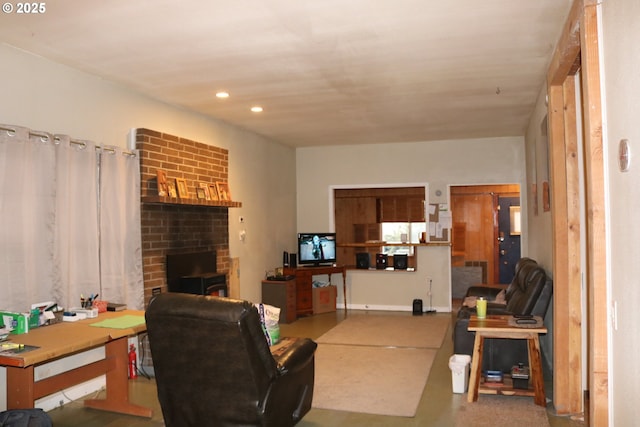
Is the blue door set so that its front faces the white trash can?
yes

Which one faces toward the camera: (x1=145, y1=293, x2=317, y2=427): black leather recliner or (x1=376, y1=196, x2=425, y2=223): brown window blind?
the brown window blind

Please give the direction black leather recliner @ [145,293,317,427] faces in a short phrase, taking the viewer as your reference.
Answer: facing away from the viewer and to the right of the viewer

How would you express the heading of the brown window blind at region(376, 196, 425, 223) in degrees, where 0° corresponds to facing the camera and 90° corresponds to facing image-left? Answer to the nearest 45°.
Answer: approximately 0°

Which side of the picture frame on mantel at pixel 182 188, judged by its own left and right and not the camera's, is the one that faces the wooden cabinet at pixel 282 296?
left

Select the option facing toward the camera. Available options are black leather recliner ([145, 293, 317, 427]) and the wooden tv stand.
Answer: the wooden tv stand

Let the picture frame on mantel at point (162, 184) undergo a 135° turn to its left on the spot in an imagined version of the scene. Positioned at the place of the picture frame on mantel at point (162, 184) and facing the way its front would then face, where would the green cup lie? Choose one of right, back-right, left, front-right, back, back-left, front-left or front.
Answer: back-right

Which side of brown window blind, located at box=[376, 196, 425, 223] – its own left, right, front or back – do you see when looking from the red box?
front

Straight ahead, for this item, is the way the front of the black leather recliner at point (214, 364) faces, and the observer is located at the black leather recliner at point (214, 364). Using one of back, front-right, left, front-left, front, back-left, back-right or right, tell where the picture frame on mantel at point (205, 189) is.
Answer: front-left

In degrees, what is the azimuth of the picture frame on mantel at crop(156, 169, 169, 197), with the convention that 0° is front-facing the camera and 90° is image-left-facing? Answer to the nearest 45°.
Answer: approximately 315°

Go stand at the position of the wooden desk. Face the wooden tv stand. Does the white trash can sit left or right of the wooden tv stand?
right

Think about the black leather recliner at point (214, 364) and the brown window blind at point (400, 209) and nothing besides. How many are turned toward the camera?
1

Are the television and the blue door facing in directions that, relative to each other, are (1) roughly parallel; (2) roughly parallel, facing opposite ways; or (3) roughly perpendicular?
roughly parallel

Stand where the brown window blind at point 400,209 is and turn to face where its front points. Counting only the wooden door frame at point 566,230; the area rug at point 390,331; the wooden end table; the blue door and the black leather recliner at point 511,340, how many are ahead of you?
4

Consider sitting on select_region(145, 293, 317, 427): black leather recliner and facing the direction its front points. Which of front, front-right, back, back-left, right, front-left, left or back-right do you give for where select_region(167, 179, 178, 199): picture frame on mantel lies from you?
front-left

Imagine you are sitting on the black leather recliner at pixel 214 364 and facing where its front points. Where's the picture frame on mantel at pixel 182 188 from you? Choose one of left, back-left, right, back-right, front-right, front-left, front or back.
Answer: front-left

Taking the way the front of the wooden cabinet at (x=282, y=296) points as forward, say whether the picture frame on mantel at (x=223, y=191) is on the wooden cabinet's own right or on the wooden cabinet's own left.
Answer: on the wooden cabinet's own right

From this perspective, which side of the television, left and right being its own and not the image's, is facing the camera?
front

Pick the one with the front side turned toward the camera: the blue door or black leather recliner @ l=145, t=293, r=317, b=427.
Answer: the blue door

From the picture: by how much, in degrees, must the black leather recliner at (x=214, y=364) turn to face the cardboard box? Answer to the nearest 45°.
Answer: approximately 45° to its left

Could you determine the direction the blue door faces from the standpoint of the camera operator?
facing the viewer

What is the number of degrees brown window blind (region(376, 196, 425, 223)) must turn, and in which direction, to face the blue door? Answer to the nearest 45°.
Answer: approximately 135° to its left

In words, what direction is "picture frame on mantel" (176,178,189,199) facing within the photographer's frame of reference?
facing the viewer and to the right of the viewer

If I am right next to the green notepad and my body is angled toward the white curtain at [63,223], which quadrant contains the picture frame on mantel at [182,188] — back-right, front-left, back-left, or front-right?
front-right

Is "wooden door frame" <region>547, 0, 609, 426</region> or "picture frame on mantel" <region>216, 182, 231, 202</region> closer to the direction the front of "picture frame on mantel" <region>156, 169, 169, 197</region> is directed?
the wooden door frame
